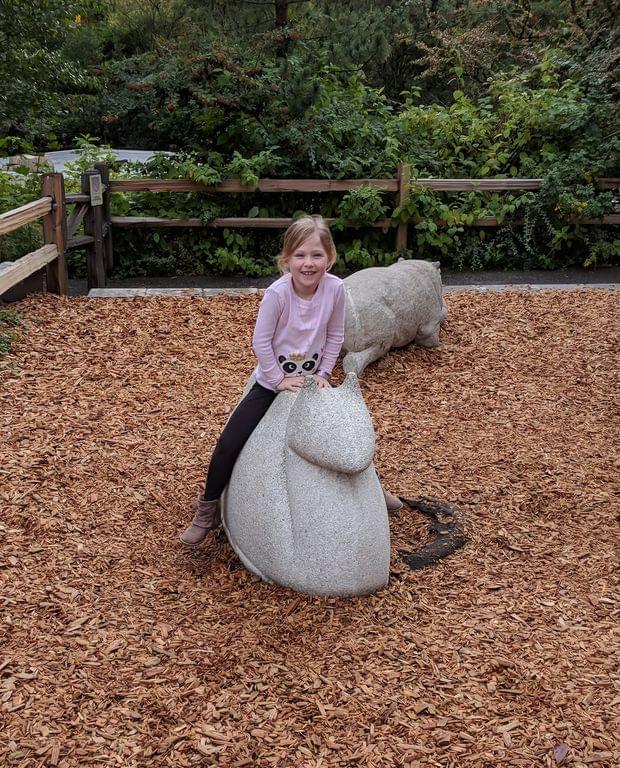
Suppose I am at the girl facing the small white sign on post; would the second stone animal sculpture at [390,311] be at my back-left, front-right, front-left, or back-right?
front-right

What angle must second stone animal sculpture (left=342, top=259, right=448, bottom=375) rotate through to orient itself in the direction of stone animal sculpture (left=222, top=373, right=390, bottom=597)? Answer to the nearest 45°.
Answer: approximately 90° to its right

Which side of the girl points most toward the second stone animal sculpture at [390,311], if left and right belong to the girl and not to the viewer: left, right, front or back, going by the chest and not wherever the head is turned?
back

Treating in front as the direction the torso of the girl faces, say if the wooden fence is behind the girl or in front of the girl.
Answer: behind

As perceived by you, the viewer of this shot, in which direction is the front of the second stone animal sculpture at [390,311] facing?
facing to the right of the viewer

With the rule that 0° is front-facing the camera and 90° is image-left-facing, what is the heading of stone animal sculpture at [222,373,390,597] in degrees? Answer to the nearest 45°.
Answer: approximately 315°

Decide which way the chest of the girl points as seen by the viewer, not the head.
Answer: toward the camera

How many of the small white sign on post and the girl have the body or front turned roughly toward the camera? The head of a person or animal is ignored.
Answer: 2

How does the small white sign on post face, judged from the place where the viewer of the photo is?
facing the viewer

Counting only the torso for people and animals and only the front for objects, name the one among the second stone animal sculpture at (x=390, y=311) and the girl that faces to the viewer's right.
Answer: the second stone animal sculpture

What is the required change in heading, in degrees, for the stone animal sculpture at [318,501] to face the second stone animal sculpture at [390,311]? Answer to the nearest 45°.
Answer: approximately 135° to its left

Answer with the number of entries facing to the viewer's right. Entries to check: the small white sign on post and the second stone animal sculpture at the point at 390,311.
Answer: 1

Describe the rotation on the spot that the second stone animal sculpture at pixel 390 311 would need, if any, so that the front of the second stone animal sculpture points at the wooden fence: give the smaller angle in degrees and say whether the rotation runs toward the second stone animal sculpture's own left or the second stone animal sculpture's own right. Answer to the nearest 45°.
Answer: approximately 135° to the second stone animal sculpture's own left

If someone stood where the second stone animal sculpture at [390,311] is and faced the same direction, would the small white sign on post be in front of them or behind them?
behind

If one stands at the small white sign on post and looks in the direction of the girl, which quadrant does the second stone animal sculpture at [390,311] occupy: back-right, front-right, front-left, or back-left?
front-left

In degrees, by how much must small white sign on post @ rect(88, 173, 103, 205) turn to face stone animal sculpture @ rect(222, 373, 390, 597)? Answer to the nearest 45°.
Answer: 0° — it already faces it
